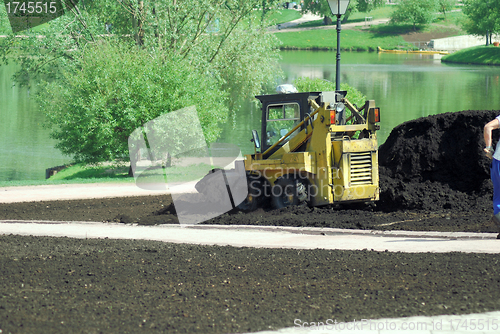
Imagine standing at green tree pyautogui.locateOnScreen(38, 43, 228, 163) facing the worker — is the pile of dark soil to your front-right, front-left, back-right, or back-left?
front-left

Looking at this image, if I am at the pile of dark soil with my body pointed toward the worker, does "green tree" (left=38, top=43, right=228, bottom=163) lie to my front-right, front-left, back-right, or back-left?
back-right

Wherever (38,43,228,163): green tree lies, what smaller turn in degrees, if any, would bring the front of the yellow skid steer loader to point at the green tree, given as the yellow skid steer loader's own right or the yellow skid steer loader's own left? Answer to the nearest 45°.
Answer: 0° — it already faces it

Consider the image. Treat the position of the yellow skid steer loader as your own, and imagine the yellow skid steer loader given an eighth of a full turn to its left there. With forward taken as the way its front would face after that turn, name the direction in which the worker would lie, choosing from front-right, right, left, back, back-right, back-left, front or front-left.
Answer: back-left

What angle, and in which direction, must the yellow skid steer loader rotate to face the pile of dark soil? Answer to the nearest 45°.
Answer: approximately 90° to its right

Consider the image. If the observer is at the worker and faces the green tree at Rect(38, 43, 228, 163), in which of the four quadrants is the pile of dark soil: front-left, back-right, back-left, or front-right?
front-right

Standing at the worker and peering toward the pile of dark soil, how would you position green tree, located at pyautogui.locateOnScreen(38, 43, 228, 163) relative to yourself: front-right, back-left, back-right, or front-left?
front-left

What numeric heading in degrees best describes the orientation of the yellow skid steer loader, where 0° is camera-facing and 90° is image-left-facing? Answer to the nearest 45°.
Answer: approximately 135°
